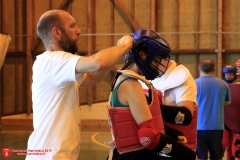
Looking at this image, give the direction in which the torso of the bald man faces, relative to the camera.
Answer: to the viewer's right

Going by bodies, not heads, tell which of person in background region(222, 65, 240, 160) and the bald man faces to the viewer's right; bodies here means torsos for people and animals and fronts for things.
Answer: the bald man

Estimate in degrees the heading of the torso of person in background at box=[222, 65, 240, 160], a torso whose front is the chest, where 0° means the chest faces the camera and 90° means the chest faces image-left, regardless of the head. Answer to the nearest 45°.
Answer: approximately 0°

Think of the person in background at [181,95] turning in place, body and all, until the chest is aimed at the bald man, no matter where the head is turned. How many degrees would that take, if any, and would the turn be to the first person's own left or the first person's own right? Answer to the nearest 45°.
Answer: approximately 45° to the first person's own left

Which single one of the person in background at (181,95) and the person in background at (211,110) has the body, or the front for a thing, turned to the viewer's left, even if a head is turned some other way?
the person in background at (181,95)

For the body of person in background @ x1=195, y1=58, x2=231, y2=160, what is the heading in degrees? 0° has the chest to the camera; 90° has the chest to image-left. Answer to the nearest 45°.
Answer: approximately 180°

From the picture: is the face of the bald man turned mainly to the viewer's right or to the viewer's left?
to the viewer's right

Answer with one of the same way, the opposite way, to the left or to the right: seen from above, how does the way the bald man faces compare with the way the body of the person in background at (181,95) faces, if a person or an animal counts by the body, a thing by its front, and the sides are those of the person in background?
the opposite way

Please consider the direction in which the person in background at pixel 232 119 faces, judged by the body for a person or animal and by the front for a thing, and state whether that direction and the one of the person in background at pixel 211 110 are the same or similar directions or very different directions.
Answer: very different directions
